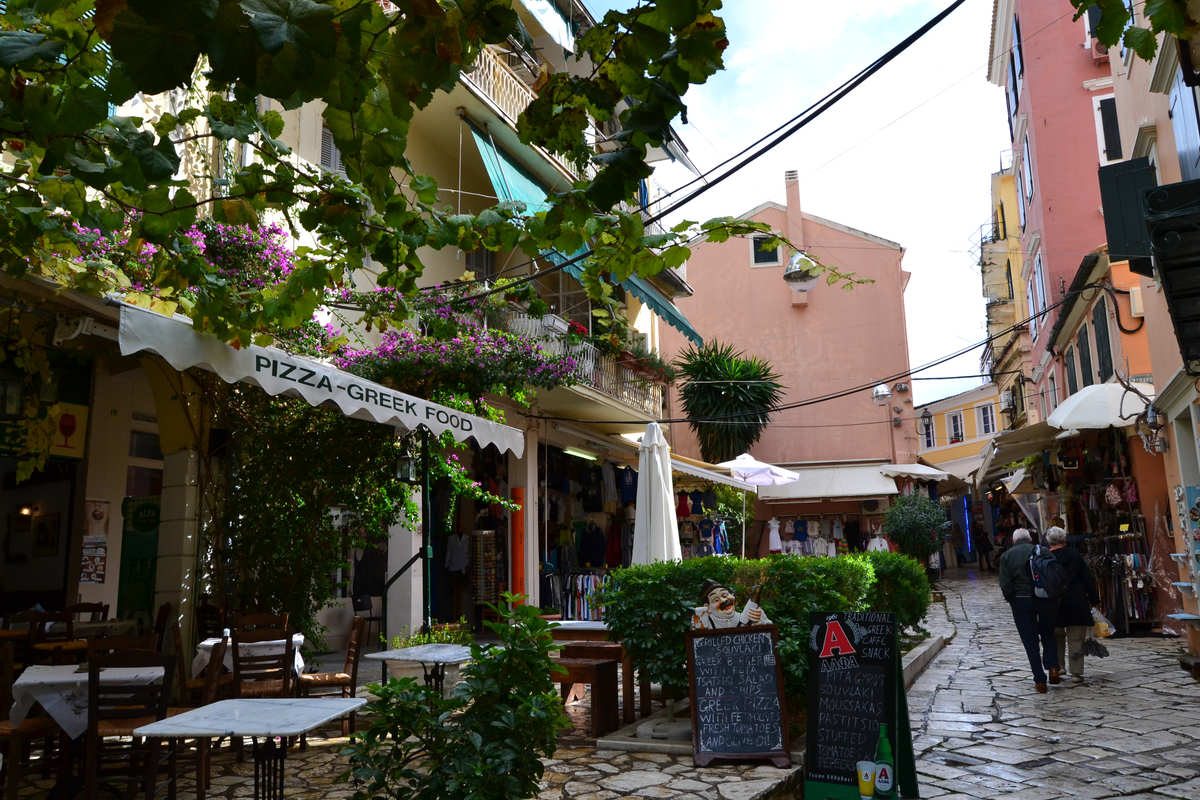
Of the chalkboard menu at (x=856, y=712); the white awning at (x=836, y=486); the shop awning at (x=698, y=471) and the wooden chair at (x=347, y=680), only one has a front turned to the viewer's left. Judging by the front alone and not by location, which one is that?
the wooden chair

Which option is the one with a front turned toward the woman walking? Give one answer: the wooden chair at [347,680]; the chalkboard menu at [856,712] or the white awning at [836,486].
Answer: the white awning

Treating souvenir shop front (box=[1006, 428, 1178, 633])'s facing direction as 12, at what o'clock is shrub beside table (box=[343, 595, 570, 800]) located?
The shrub beside table is roughly at 11 o'clock from the souvenir shop front.

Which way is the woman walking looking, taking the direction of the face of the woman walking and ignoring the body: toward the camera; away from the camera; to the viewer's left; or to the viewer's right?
away from the camera

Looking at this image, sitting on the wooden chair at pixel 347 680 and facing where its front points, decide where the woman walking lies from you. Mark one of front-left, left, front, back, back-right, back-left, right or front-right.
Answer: back

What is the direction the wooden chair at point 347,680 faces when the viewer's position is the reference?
facing to the left of the viewer

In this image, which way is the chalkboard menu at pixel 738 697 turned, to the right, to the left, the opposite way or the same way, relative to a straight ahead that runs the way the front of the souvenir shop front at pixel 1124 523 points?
to the left

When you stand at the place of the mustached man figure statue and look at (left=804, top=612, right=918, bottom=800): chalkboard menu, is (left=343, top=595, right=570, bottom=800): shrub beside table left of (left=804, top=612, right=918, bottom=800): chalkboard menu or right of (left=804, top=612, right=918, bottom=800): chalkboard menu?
right

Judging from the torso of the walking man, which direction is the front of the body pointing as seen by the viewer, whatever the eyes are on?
away from the camera

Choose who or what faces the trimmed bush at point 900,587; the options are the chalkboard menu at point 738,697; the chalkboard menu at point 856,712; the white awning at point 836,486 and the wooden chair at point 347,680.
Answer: the white awning

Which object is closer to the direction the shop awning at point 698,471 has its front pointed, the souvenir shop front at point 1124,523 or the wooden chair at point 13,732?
the souvenir shop front

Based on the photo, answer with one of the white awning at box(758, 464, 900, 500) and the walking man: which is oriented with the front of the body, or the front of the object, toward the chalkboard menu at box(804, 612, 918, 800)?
the white awning

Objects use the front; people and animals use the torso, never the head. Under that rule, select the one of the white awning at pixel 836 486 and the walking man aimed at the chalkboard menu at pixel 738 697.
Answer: the white awning

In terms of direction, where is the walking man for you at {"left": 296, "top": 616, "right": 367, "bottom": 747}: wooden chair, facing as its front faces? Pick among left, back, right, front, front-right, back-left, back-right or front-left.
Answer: back

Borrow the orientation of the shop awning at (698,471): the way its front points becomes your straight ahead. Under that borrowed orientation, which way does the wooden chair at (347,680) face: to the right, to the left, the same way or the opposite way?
to the right
